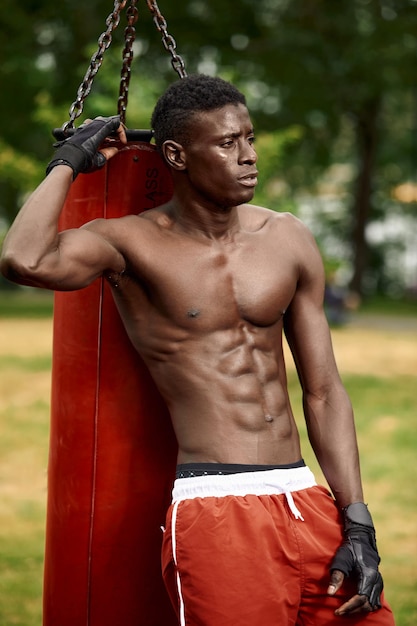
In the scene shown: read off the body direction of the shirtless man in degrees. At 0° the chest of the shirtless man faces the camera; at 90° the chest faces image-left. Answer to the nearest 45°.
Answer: approximately 315°

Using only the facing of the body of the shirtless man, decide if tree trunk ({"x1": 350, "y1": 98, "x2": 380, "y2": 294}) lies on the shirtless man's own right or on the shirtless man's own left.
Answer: on the shirtless man's own left

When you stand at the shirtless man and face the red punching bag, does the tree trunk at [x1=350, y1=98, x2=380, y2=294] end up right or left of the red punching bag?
right
